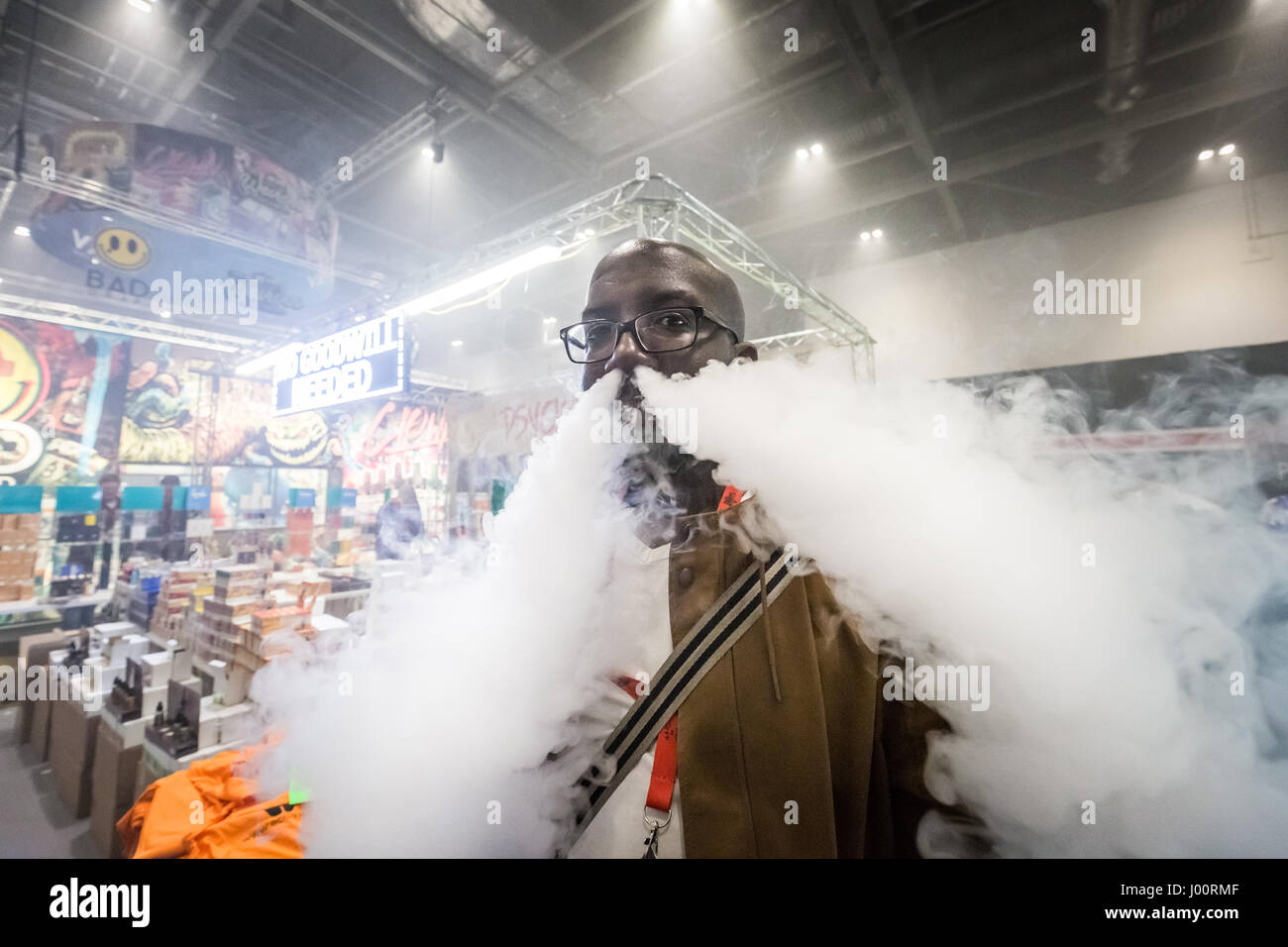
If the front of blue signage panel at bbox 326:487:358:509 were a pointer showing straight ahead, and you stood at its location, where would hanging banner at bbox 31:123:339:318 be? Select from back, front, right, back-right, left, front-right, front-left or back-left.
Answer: right

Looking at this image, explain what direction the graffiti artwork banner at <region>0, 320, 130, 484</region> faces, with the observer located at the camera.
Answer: facing the viewer

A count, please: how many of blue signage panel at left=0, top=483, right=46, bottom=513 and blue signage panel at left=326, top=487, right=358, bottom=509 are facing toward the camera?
2

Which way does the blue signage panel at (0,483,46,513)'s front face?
toward the camera

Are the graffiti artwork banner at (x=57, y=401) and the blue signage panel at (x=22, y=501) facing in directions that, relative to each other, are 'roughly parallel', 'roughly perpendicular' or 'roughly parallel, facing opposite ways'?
roughly parallel

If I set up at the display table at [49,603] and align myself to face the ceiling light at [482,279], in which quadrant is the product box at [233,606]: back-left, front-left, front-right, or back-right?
front-right

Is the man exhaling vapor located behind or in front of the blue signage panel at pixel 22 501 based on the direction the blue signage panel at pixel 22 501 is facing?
in front

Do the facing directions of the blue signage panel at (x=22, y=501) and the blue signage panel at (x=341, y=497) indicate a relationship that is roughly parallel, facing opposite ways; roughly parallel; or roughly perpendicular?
roughly parallel

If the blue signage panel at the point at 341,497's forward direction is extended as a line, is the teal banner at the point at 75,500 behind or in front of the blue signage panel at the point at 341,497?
in front

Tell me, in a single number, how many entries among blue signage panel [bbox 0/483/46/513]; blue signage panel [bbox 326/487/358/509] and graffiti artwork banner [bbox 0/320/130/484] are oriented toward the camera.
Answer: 3

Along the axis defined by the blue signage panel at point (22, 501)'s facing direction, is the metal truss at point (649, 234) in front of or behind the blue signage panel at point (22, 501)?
in front

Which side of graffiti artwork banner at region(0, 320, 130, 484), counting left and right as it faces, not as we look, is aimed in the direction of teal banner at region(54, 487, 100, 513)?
front
